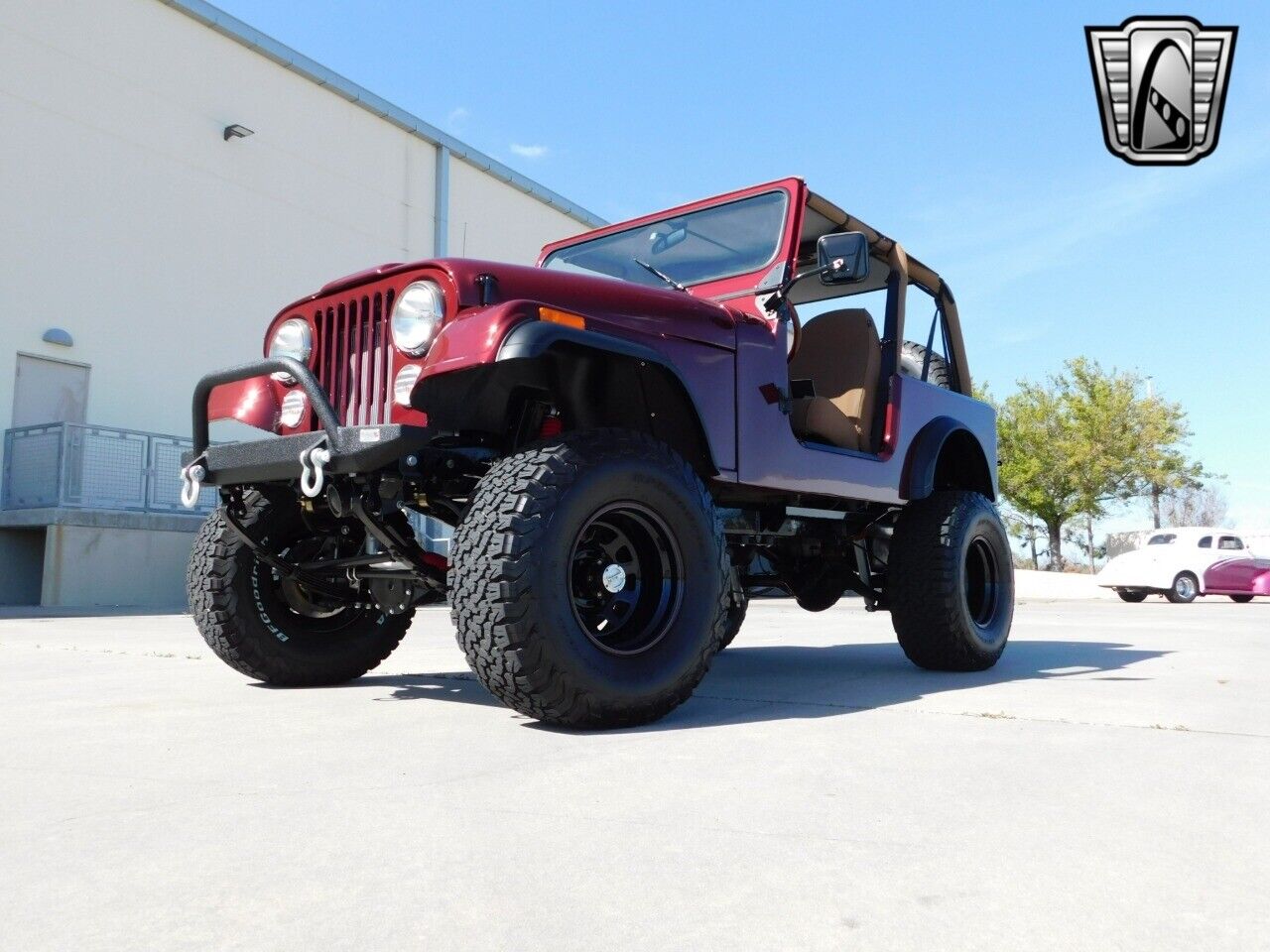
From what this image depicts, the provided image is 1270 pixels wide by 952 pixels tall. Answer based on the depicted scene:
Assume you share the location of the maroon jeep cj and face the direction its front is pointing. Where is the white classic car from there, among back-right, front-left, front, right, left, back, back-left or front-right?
back

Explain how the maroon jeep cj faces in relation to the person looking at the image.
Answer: facing the viewer and to the left of the viewer

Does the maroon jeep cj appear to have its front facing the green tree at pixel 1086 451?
no

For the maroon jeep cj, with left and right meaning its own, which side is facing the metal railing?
right

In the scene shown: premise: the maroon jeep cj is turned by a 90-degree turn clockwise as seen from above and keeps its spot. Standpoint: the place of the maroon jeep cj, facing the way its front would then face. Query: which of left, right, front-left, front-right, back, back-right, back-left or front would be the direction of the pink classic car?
right
